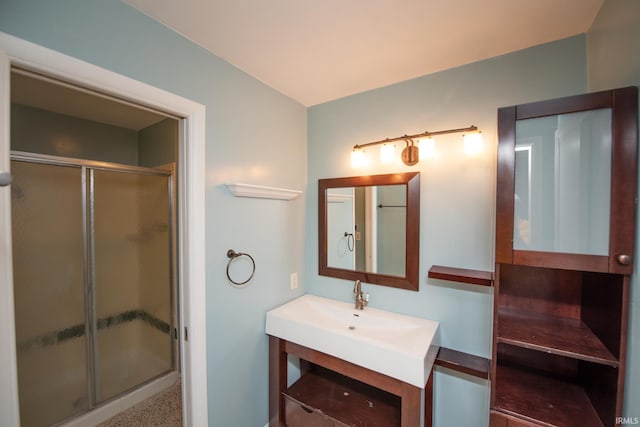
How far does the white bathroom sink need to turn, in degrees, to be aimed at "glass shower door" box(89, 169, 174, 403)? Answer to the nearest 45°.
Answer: approximately 45° to its right

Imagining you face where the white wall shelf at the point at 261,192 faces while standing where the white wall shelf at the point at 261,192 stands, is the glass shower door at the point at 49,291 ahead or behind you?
behind

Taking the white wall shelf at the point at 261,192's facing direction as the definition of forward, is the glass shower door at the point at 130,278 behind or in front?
behind

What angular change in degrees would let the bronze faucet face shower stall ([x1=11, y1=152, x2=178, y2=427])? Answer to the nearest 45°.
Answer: approximately 45° to its right

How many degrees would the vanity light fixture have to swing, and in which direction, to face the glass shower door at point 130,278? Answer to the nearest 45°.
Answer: approximately 45° to its right

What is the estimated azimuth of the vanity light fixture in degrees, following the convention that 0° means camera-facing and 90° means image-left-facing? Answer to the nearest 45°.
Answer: approximately 45°

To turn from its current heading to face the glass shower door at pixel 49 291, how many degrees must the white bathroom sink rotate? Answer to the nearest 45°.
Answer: approximately 45° to its right

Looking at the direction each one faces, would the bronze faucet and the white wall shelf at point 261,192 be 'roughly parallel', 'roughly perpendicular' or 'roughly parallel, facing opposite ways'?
roughly perpendicular
